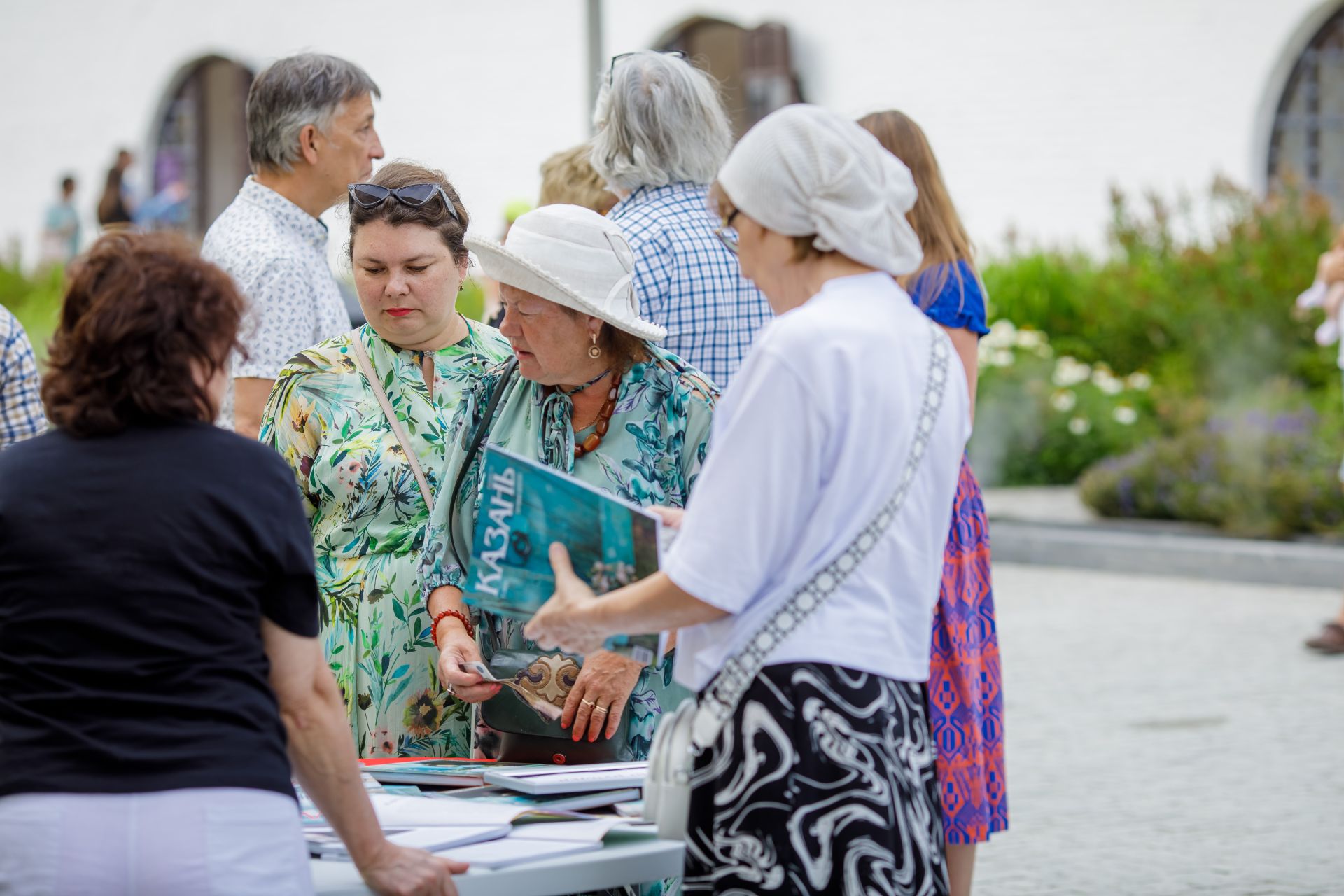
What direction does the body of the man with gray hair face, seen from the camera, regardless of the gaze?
to the viewer's right

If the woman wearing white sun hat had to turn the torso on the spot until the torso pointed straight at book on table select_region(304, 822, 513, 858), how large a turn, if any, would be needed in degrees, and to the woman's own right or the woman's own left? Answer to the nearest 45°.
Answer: approximately 45° to the woman's own left

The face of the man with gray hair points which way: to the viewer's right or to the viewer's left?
to the viewer's right

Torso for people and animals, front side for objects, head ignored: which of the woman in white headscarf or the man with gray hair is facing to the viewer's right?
the man with gray hair

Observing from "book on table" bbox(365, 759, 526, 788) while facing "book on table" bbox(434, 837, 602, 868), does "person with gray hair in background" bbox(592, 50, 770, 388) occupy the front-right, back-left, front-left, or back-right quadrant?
back-left

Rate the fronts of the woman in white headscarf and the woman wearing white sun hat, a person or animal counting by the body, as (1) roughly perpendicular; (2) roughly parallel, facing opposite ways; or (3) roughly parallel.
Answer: roughly perpendicular

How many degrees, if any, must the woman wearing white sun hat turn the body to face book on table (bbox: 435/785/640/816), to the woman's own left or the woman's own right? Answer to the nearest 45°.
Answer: approximately 45° to the woman's own left

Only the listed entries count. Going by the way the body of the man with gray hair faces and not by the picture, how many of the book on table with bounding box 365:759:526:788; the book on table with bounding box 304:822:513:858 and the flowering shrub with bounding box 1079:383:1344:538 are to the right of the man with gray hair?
2

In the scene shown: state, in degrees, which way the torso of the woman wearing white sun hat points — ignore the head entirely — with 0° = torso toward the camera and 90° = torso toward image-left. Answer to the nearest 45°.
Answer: approximately 45°

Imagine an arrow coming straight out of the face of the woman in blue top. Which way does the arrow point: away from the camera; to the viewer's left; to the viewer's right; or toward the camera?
away from the camera

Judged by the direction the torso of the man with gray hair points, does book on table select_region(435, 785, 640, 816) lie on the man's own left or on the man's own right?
on the man's own right

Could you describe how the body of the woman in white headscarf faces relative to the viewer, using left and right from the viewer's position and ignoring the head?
facing away from the viewer and to the left of the viewer
